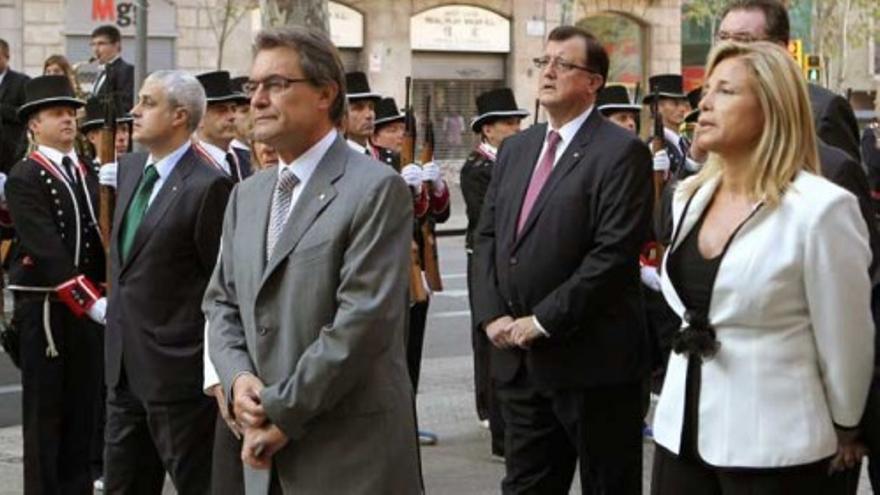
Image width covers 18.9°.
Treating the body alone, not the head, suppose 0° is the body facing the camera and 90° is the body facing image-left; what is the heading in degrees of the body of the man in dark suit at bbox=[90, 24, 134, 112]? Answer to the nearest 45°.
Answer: approximately 45°

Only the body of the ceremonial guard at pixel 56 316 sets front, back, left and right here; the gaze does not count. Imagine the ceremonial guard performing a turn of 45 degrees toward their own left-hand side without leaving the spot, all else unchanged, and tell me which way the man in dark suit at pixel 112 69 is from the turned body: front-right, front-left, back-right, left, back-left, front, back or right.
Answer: left

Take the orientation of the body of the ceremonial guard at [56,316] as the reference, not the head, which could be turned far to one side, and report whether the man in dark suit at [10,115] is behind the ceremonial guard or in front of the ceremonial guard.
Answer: behind

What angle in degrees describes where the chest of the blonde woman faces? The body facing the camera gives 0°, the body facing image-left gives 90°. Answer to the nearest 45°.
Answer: approximately 45°

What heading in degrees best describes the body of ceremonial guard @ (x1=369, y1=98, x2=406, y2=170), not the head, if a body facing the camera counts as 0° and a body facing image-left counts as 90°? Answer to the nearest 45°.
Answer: approximately 315°

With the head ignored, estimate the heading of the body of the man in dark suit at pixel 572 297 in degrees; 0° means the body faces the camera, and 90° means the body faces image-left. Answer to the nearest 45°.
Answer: approximately 45°

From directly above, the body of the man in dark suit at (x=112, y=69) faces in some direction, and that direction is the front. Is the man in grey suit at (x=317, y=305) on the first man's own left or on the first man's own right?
on the first man's own left
